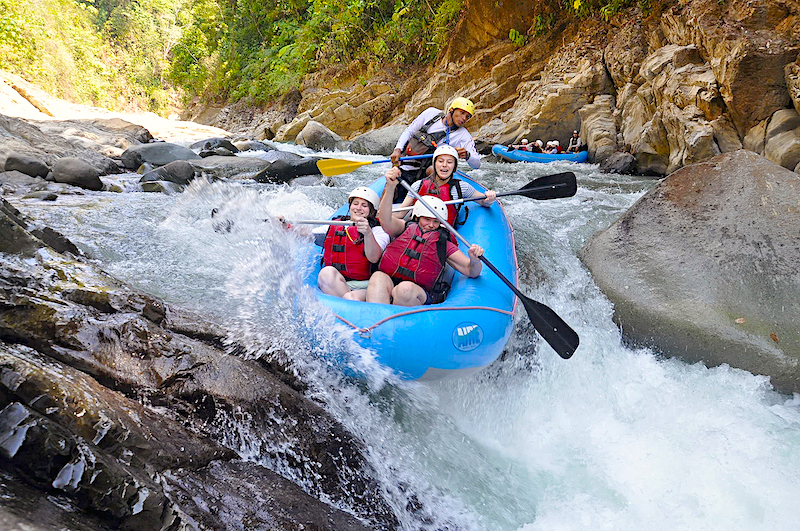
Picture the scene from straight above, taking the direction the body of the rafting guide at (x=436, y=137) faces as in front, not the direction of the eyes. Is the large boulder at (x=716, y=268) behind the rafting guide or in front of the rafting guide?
in front

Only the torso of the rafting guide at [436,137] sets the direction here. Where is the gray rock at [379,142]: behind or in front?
behind

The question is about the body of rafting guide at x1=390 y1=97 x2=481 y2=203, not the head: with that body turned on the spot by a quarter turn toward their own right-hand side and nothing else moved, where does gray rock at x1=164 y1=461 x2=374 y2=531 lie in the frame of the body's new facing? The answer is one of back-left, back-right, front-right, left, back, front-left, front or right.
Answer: front-left

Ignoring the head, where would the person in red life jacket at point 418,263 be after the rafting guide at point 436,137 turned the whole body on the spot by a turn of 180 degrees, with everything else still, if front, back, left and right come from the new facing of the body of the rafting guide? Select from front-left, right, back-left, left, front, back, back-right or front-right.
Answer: back-left

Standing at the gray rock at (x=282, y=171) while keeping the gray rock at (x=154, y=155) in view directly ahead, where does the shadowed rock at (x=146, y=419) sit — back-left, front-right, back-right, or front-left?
back-left

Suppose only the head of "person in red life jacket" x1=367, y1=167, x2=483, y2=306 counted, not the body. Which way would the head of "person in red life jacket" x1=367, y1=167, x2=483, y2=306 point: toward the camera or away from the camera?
toward the camera

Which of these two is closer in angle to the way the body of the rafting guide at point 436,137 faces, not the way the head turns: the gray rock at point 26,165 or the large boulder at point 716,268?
the large boulder

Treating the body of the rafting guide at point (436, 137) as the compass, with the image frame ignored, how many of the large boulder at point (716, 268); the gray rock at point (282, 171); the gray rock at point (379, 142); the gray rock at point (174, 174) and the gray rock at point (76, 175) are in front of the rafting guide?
1

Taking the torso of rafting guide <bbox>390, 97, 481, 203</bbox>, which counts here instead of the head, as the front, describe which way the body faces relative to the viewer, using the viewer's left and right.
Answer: facing the viewer and to the right of the viewer

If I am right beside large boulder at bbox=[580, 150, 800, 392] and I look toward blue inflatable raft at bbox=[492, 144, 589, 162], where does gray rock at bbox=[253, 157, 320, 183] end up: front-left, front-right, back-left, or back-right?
front-left

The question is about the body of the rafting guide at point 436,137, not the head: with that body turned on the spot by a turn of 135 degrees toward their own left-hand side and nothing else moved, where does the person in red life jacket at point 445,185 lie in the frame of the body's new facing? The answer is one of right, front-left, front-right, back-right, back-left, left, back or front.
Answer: back

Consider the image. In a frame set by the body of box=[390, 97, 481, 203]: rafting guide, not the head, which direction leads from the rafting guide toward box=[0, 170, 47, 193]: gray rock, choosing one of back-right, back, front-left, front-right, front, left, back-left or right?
back-right

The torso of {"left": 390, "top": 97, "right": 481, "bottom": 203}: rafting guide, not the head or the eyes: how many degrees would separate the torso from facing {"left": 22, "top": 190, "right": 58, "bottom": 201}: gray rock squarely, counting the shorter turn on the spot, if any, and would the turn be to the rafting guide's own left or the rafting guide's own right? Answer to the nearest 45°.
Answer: approximately 135° to the rafting guide's own right

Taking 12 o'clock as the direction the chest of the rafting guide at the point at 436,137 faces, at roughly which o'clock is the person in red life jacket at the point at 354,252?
The person in red life jacket is roughly at 2 o'clock from the rafting guide.

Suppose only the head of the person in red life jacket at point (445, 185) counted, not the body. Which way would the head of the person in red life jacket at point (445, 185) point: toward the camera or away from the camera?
toward the camera

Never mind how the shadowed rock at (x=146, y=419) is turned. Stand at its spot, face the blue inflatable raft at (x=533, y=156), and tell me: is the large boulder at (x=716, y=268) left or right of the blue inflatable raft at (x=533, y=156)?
right
